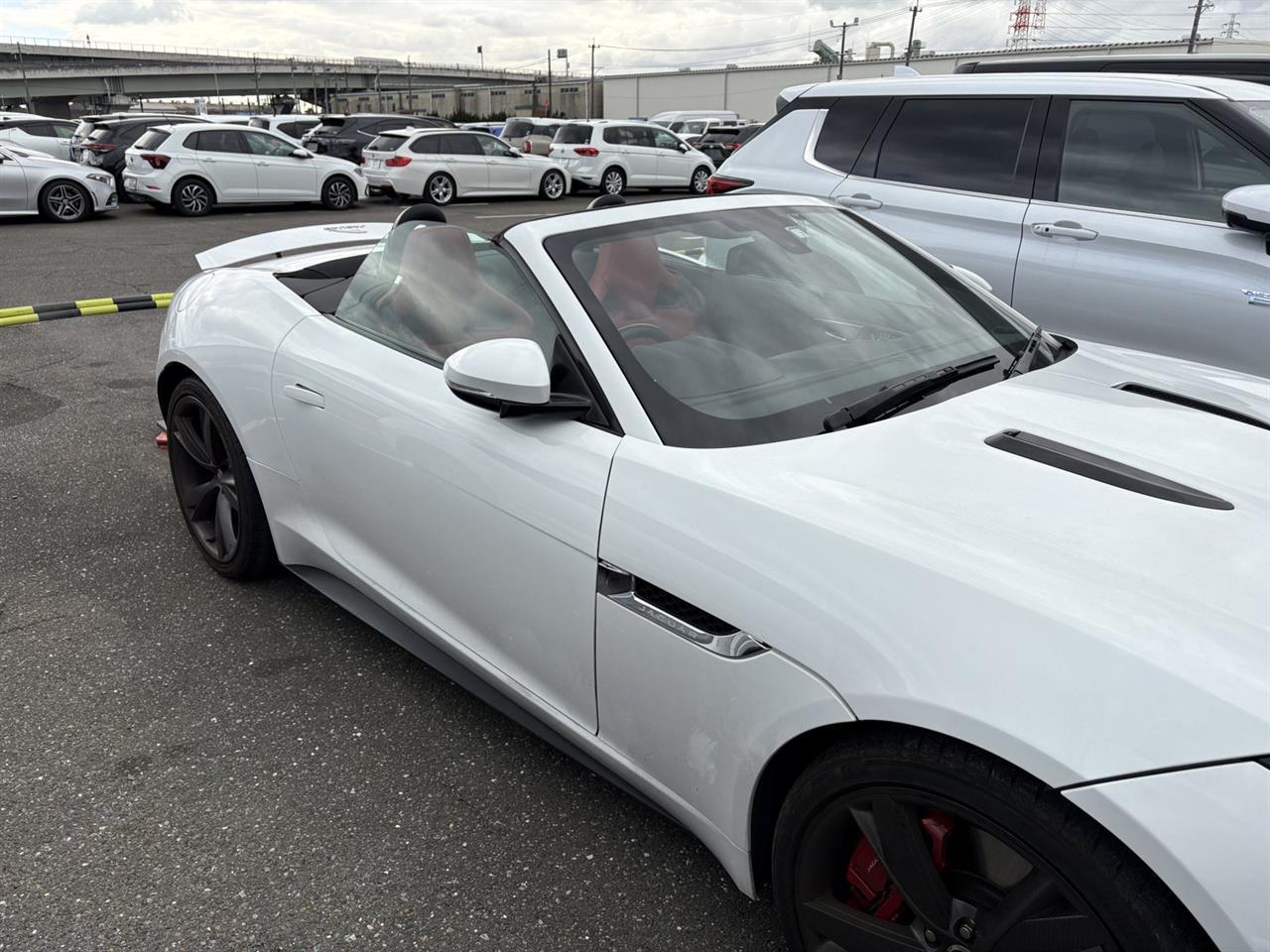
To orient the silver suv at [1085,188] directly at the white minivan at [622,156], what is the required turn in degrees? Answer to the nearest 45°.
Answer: approximately 180°

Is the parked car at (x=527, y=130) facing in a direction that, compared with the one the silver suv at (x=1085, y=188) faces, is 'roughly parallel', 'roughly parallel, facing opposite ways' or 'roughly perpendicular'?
roughly perpendicular

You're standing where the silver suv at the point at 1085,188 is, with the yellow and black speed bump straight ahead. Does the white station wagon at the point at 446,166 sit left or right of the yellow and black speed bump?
right

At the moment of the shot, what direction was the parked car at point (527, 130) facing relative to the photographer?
facing away from the viewer and to the right of the viewer

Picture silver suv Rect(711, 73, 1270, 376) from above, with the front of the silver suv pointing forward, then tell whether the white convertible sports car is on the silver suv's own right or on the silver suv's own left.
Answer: on the silver suv's own right

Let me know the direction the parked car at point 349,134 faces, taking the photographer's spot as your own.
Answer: facing away from the viewer and to the right of the viewer

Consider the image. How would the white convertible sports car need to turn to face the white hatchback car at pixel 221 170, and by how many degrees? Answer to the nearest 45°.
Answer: approximately 180°

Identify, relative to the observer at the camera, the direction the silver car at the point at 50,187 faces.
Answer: facing to the right of the viewer

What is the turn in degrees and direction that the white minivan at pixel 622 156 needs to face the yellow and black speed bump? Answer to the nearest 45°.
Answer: approximately 135° to its right
